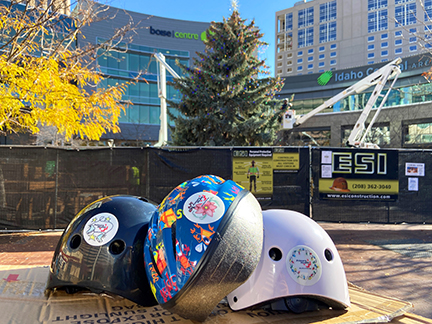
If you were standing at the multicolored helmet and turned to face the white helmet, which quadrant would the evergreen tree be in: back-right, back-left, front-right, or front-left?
front-left

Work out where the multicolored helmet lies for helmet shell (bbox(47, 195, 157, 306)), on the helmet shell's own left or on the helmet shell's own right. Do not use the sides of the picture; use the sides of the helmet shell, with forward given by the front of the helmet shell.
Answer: on the helmet shell's own left

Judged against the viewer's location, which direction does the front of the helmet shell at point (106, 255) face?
facing the viewer and to the left of the viewer

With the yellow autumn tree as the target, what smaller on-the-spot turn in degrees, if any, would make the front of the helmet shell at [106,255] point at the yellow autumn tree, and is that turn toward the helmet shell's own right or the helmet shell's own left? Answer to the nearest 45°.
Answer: approximately 135° to the helmet shell's own right

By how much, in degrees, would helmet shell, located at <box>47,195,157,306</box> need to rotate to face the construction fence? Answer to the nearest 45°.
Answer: approximately 180°

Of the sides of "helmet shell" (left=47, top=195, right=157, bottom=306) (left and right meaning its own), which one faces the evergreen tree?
back

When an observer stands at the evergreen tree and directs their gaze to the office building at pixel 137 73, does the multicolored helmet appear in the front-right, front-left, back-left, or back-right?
back-left

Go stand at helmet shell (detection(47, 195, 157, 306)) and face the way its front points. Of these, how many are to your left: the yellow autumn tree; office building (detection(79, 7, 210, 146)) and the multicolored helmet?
1
